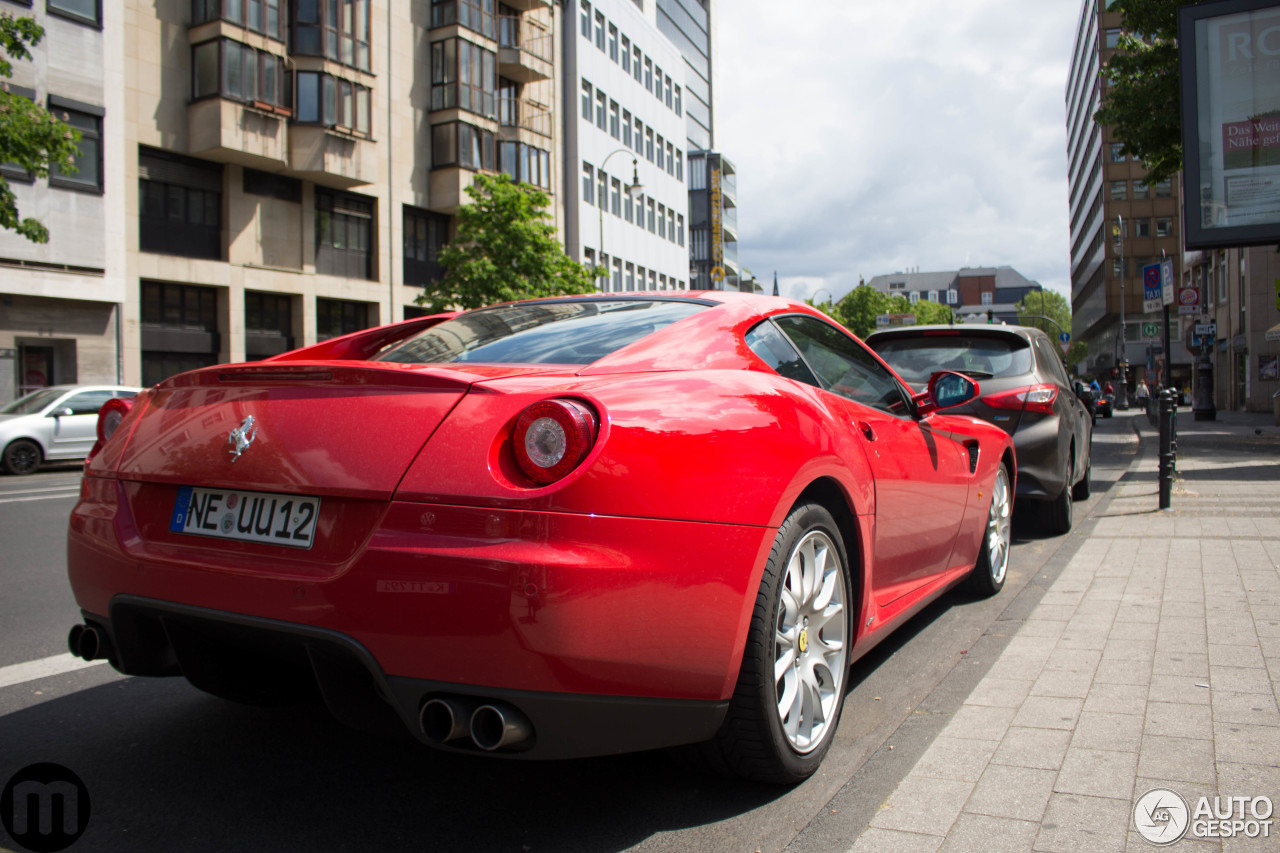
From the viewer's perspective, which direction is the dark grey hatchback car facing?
away from the camera

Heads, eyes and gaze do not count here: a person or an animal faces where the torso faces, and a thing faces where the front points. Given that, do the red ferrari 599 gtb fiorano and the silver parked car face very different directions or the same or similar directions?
very different directions

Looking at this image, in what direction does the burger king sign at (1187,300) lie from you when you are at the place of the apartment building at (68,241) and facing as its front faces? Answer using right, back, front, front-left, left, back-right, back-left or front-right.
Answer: front

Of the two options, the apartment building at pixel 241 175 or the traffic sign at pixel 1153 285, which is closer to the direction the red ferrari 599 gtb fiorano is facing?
the traffic sign

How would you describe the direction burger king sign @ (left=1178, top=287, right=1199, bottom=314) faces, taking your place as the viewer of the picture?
facing the viewer

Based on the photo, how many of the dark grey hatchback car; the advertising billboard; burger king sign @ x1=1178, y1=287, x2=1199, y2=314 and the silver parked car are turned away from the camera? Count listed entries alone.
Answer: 1

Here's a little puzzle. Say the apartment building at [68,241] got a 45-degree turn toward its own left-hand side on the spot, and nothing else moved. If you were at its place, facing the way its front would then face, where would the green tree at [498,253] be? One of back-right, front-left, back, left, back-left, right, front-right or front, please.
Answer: front

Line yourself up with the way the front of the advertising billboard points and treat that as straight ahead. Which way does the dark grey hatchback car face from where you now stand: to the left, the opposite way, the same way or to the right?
the opposite way

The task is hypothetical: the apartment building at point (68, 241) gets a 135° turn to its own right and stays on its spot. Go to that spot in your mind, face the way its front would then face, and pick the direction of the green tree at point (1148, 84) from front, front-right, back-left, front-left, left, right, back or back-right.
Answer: back-left

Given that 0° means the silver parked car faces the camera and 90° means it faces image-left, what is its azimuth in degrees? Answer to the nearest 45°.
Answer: approximately 45°

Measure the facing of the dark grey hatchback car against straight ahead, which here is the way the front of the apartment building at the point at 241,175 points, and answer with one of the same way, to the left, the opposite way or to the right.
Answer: to the left

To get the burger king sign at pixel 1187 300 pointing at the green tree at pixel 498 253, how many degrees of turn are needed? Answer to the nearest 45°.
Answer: approximately 90° to its right

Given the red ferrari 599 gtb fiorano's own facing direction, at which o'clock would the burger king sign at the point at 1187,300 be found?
The burger king sign is roughly at 12 o'clock from the red ferrari 599 gtb fiorano.

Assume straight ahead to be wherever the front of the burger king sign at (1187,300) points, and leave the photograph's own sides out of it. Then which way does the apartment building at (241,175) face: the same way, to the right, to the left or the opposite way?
to the left

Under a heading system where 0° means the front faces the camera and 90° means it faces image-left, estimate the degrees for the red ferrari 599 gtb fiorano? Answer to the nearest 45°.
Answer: approximately 225°

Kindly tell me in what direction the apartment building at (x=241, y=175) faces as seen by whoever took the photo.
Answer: facing the viewer and to the right of the viewer
